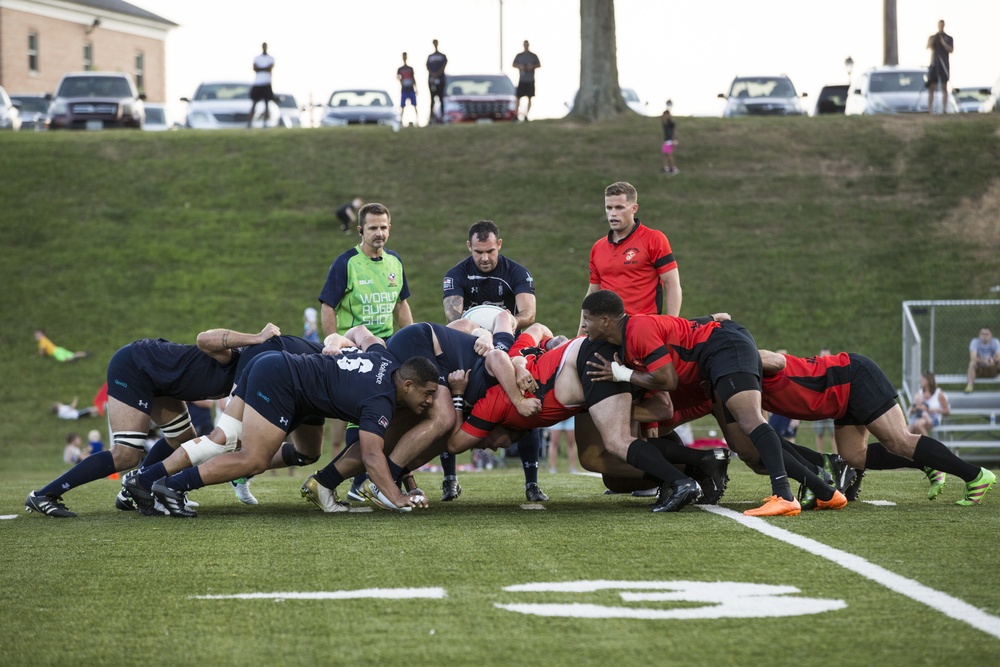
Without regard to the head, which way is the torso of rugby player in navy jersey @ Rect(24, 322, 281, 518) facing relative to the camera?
to the viewer's right

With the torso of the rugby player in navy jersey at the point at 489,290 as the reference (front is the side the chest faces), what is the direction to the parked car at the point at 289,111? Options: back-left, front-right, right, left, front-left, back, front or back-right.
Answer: back

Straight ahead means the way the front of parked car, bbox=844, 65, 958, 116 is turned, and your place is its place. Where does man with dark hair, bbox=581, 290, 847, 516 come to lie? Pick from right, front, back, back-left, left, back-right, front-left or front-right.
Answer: front

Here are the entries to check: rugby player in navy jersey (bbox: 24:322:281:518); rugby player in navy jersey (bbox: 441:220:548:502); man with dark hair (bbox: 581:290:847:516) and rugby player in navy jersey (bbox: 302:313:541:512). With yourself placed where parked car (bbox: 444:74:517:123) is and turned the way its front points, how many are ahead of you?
4

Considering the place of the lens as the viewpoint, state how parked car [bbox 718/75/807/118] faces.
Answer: facing the viewer

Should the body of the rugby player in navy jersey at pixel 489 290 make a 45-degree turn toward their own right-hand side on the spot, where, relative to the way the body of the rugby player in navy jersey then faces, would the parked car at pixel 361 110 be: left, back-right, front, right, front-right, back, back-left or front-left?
back-right

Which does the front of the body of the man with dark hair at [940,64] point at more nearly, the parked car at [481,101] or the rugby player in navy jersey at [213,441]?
the rugby player in navy jersey

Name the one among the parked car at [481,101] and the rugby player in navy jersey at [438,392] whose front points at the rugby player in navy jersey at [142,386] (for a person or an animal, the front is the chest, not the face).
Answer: the parked car

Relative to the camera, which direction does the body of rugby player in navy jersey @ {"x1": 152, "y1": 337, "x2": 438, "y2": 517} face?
to the viewer's right

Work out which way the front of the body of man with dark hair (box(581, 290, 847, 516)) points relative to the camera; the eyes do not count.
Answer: to the viewer's left

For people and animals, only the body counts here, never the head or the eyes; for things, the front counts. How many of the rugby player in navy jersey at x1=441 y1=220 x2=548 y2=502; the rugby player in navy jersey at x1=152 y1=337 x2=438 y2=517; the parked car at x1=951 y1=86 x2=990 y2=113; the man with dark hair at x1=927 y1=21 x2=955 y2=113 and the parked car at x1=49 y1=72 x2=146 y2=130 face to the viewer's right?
1

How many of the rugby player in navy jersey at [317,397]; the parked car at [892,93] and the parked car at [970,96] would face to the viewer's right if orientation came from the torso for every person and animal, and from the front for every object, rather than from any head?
1

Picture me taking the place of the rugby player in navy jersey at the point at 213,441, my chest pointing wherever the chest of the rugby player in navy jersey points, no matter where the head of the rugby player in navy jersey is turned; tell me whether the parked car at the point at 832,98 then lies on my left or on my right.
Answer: on my left

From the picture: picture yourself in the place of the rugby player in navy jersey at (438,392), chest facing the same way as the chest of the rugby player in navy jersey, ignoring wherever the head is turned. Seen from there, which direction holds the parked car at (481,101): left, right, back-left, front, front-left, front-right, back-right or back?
left

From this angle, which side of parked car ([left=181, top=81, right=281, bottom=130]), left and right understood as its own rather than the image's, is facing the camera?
front

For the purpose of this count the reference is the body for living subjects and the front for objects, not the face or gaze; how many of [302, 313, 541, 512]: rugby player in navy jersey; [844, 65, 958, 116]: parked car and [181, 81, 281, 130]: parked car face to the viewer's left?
0

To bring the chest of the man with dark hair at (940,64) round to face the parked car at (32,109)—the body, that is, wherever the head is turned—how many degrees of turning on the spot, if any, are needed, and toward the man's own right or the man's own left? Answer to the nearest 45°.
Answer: approximately 90° to the man's own right
